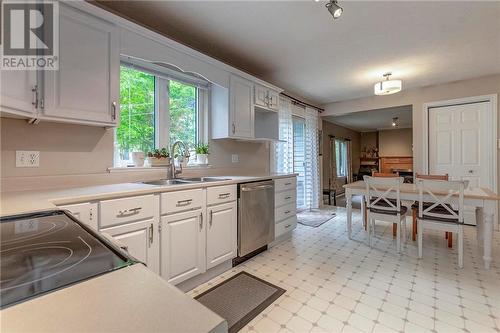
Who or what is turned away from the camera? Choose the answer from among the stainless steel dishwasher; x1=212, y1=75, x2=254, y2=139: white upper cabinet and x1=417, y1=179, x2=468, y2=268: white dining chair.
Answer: the white dining chair

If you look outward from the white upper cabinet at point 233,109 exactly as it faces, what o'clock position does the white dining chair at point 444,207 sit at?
The white dining chair is roughly at 11 o'clock from the white upper cabinet.

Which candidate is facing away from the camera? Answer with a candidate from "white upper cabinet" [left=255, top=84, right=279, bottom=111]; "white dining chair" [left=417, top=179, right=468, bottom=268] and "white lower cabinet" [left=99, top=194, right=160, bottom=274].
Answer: the white dining chair

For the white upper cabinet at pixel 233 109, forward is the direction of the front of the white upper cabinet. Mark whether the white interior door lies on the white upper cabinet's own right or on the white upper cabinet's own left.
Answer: on the white upper cabinet's own left

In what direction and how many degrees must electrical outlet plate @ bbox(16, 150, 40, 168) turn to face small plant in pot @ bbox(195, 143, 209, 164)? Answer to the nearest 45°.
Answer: approximately 90° to its left

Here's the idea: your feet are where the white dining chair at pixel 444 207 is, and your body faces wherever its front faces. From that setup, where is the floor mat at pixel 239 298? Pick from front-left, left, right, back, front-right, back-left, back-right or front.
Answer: back-left

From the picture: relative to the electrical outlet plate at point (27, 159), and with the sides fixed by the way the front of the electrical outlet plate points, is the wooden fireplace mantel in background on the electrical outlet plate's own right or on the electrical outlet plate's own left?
on the electrical outlet plate's own left

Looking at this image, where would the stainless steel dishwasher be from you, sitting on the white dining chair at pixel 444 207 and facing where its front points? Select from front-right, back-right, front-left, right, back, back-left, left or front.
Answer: back-left

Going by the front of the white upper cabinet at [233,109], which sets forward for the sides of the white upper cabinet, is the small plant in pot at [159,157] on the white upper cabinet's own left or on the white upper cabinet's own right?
on the white upper cabinet's own right

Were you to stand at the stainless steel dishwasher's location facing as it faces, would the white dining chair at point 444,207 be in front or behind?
in front

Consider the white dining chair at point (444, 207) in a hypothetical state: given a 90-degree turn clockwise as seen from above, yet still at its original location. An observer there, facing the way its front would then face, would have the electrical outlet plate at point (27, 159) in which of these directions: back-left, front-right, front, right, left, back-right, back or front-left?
back-right

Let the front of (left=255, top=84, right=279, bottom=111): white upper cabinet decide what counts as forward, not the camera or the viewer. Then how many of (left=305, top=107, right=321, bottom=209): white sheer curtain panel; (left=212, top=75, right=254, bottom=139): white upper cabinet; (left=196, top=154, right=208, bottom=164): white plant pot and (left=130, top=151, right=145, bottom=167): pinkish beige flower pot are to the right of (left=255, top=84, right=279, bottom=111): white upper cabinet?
3
